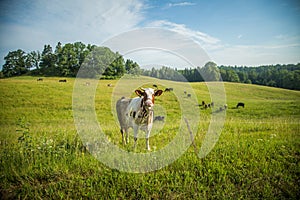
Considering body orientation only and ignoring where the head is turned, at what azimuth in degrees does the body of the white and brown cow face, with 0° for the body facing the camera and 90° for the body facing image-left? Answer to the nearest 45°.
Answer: approximately 315°
